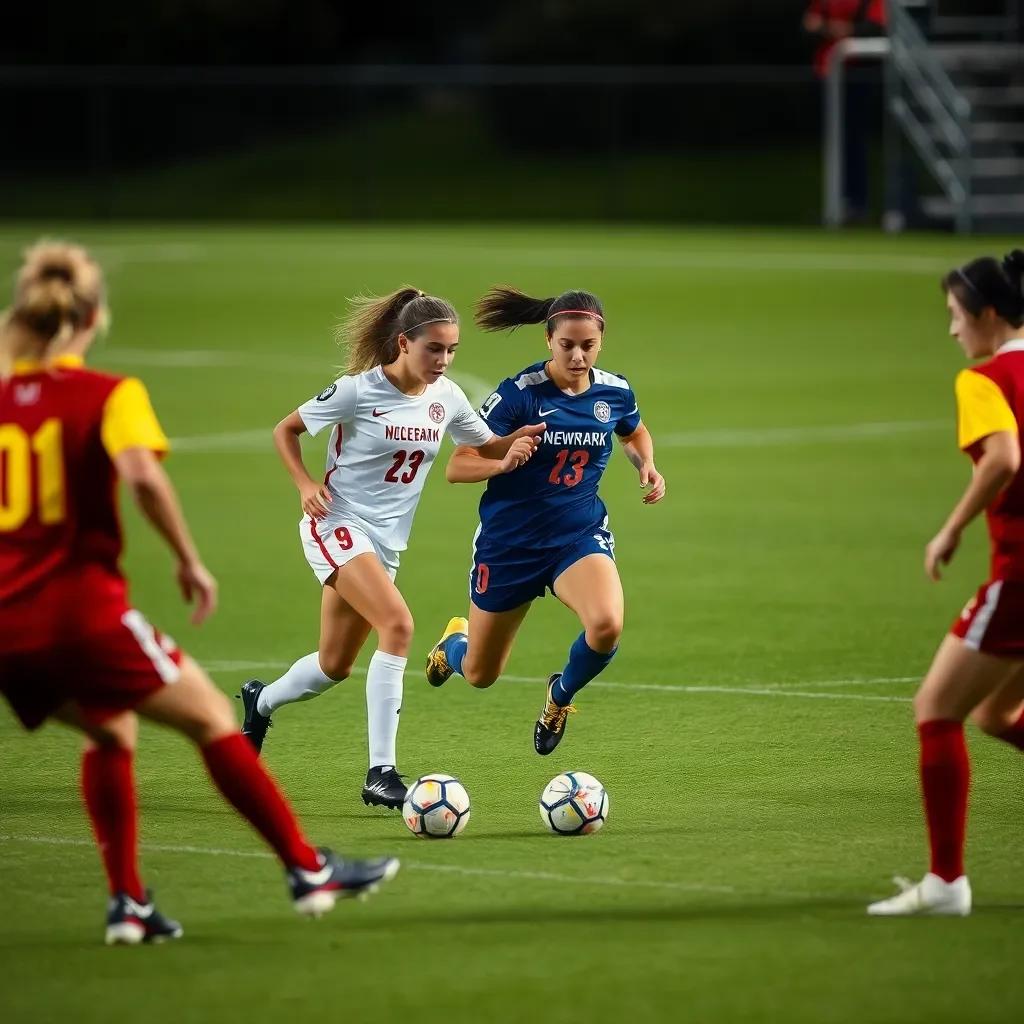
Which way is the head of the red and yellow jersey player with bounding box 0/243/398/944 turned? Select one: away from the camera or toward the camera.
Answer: away from the camera

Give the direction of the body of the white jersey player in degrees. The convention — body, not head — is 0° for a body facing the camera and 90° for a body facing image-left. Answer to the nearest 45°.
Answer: approximately 315°

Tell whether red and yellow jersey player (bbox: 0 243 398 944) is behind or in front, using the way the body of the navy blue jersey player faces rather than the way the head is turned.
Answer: in front

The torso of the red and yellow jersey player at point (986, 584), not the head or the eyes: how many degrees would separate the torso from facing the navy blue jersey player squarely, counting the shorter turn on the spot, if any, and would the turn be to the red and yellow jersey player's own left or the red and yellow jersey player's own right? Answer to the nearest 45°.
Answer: approximately 45° to the red and yellow jersey player's own right

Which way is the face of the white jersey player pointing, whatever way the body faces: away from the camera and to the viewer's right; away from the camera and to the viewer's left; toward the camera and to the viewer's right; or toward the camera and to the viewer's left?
toward the camera and to the viewer's right

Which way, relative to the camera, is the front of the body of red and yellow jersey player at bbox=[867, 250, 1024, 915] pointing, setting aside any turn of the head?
to the viewer's left

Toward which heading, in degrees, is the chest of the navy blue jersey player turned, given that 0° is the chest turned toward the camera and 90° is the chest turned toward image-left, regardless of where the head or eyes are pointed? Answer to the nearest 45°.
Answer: approximately 0°

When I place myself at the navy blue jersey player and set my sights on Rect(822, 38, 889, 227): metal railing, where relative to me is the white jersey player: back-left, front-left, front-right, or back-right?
back-left

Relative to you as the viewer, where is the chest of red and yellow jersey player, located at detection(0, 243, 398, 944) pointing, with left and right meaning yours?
facing away from the viewer and to the right of the viewer
